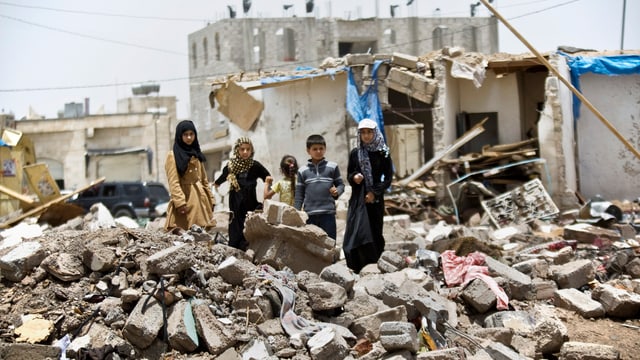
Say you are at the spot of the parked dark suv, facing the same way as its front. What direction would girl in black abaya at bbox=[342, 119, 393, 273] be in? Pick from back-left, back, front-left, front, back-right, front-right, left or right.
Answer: back-left

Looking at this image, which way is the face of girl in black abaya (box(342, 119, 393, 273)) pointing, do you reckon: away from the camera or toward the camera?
toward the camera

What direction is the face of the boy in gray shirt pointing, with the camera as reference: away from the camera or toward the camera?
toward the camera

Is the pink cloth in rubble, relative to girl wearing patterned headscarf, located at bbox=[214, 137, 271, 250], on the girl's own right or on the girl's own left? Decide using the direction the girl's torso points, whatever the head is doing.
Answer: on the girl's own left

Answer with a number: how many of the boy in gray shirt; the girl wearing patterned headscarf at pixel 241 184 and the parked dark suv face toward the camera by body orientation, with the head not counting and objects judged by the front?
2

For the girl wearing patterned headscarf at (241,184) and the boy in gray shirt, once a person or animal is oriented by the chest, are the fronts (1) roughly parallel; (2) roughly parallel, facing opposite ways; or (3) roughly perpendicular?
roughly parallel

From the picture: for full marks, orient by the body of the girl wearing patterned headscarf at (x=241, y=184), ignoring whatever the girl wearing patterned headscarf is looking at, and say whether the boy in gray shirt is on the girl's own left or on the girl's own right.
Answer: on the girl's own left

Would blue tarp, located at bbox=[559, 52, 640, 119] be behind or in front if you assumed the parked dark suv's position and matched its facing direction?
behind

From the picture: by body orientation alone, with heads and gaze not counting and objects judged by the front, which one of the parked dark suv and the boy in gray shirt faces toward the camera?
the boy in gray shirt

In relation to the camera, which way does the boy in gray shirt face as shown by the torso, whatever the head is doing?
toward the camera

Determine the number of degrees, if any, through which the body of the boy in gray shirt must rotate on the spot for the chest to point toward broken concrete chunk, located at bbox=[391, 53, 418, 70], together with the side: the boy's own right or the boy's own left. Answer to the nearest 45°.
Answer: approximately 180°

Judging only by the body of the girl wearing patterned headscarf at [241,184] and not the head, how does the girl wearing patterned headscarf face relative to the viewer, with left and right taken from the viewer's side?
facing the viewer

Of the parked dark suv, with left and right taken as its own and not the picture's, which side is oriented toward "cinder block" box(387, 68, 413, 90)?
back
